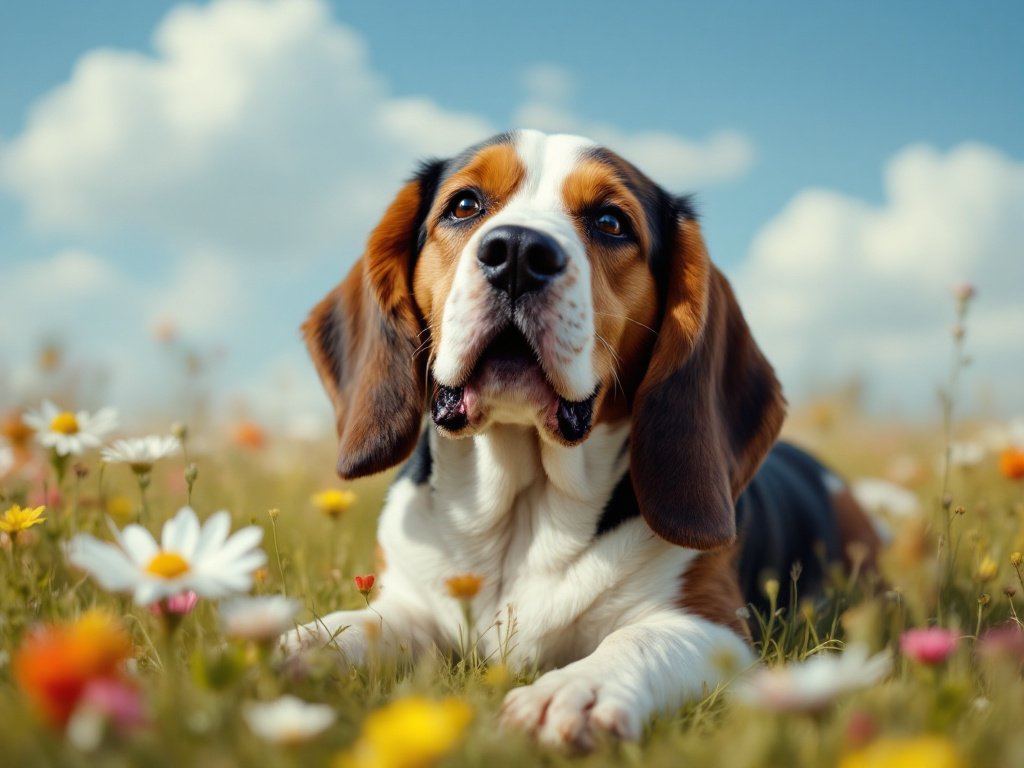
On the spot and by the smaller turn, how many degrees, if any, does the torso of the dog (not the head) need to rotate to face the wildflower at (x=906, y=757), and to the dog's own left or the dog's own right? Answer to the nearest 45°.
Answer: approximately 45° to the dog's own left

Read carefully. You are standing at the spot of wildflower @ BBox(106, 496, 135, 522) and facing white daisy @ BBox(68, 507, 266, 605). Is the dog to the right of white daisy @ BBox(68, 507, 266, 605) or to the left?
left

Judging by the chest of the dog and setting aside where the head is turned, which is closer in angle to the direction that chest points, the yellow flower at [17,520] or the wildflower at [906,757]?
the yellow flower

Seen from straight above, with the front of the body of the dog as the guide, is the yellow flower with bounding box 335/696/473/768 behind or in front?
in front

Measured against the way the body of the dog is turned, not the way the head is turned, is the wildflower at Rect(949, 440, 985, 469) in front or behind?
behind

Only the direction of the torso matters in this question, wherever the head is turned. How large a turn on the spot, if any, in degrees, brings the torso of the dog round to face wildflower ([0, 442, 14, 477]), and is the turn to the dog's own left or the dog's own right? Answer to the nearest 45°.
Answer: approximately 45° to the dog's own right

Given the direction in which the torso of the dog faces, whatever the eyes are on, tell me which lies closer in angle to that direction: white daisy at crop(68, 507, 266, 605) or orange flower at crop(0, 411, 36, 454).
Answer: the white daisy

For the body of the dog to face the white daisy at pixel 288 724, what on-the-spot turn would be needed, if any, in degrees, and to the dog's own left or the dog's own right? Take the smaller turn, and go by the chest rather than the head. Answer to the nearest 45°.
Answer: approximately 45° to the dog's own left

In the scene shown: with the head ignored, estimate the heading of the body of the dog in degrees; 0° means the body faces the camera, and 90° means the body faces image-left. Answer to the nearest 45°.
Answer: approximately 45°
